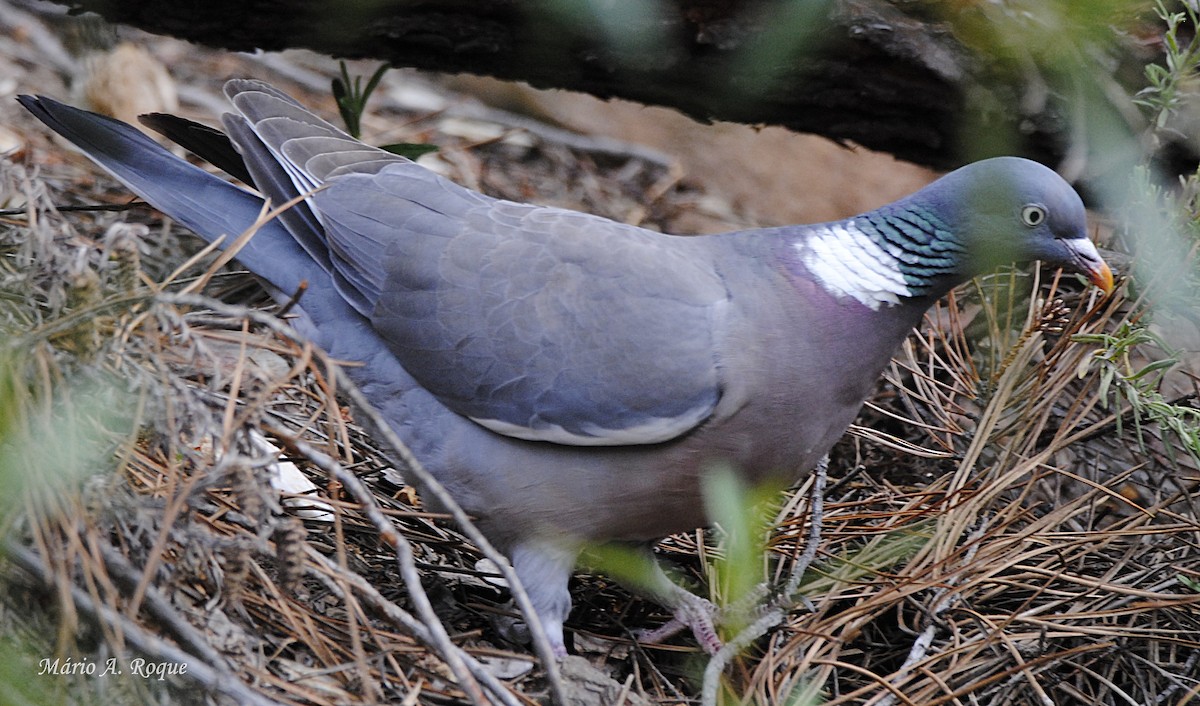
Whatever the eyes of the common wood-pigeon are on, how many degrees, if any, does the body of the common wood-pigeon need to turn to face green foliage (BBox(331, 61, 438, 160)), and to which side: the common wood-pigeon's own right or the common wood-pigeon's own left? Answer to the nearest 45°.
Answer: approximately 90° to the common wood-pigeon's own left

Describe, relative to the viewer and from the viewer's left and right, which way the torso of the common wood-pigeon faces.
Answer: facing to the right of the viewer
